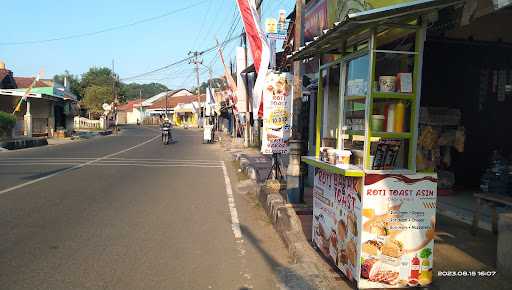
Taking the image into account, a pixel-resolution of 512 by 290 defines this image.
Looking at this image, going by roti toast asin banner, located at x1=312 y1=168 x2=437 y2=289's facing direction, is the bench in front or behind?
behind

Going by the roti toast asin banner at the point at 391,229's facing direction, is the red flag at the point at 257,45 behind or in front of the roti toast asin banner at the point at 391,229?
behind

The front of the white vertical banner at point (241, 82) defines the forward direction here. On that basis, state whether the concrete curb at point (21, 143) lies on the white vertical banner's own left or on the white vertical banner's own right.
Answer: on the white vertical banner's own right
